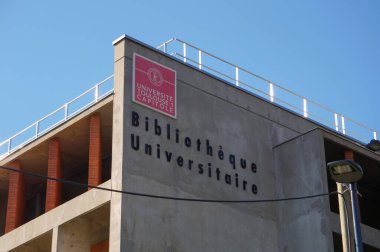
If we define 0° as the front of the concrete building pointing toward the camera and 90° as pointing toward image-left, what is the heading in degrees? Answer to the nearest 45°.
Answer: approximately 315°
